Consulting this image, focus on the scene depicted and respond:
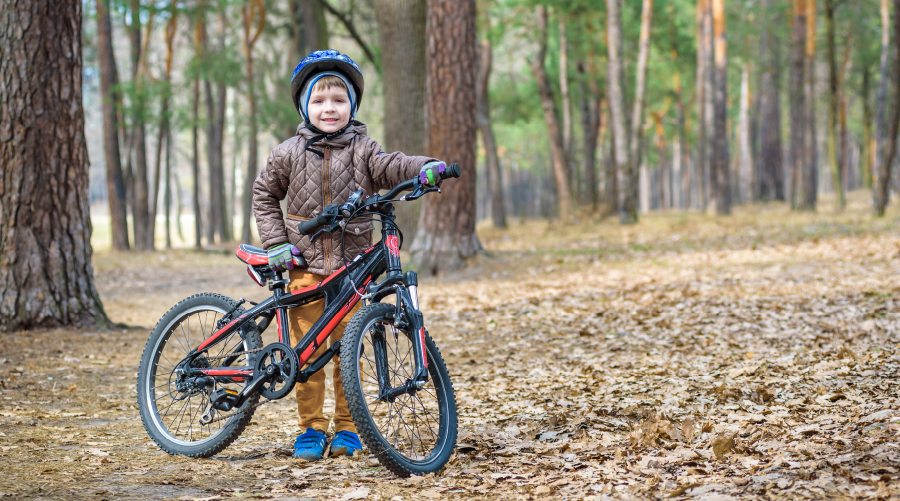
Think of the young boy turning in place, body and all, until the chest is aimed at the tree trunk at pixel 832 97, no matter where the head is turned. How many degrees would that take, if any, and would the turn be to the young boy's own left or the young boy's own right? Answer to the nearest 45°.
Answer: approximately 135° to the young boy's own left

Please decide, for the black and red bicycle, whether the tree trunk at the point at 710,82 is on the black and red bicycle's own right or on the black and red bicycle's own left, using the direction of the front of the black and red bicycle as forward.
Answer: on the black and red bicycle's own left

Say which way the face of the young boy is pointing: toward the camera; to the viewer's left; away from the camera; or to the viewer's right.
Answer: toward the camera

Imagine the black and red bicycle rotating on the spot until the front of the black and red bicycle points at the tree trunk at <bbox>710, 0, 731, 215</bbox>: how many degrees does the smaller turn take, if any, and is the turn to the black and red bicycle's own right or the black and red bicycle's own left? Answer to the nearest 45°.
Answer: approximately 90° to the black and red bicycle's own left

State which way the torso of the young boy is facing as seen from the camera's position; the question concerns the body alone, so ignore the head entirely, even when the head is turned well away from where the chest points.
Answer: toward the camera

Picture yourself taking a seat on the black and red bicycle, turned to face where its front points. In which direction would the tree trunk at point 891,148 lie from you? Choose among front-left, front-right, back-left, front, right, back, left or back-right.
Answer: left

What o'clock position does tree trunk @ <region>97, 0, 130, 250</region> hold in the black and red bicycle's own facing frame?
The tree trunk is roughly at 7 o'clock from the black and red bicycle.

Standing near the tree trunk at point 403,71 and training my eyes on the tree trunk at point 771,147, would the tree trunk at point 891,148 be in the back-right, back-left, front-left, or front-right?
front-right

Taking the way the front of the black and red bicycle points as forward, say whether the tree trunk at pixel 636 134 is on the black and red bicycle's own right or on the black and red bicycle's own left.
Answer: on the black and red bicycle's own left
